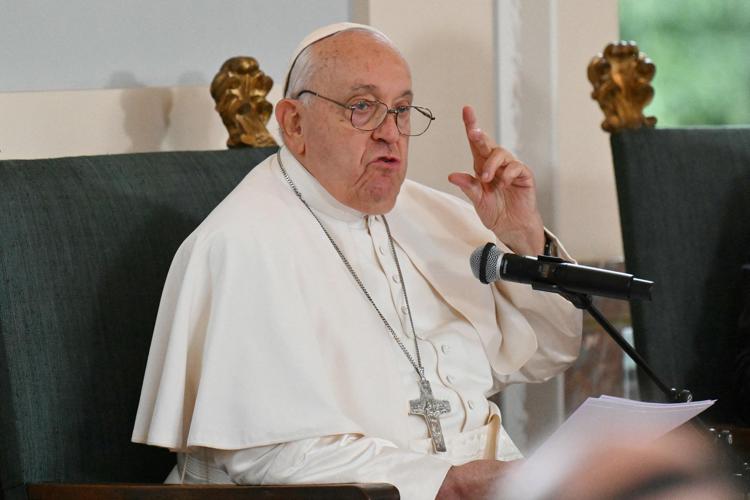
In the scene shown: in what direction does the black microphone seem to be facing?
to the viewer's left

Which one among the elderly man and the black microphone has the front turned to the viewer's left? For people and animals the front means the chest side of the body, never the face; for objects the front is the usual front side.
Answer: the black microphone

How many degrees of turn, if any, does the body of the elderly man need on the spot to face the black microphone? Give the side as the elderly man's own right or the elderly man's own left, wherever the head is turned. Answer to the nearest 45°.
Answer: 0° — they already face it

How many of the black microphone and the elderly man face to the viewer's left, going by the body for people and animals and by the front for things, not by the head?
1

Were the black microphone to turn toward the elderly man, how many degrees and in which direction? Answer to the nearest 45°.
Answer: approximately 45° to its right

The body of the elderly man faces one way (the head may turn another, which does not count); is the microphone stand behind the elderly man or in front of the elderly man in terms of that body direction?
in front

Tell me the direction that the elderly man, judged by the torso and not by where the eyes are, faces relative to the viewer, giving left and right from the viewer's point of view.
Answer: facing the viewer and to the right of the viewer

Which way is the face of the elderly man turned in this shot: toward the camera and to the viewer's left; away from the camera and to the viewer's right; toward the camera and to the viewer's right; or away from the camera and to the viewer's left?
toward the camera and to the viewer's right
